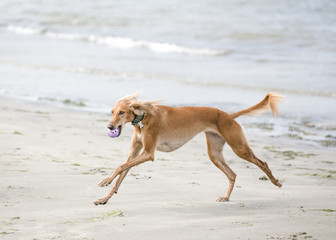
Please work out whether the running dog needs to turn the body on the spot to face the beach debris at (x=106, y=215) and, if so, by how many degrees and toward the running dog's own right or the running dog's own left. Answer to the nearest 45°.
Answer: approximately 45° to the running dog's own left

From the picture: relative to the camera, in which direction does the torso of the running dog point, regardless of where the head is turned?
to the viewer's left
